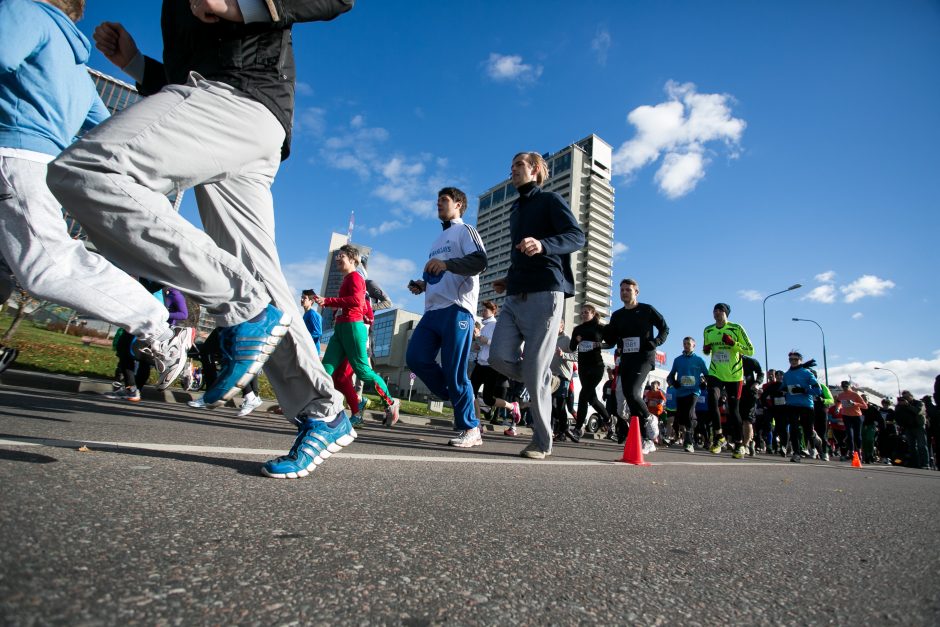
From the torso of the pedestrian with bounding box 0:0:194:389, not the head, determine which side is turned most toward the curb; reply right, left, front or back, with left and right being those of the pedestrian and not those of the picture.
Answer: right

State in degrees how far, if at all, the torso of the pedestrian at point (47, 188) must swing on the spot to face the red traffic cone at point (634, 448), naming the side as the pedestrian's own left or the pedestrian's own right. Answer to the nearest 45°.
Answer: approximately 180°

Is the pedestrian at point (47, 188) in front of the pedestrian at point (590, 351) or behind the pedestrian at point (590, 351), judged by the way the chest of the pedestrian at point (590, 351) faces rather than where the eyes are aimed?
in front

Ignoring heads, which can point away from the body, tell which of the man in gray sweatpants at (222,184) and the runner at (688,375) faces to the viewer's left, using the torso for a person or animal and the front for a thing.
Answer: the man in gray sweatpants

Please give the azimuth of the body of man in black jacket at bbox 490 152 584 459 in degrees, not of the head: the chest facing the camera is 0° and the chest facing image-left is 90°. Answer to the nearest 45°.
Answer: approximately 45°

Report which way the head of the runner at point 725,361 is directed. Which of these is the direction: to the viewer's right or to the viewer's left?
to the viewer's left

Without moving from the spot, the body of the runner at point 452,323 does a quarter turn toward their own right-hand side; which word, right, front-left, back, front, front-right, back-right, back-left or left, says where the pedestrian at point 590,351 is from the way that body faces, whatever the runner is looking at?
right

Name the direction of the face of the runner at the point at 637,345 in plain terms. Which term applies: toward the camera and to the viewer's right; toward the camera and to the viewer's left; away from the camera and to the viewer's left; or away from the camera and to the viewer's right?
toward the camera and to the viewer's left

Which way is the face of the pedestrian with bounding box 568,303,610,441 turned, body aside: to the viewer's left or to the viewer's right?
to the viewer's left

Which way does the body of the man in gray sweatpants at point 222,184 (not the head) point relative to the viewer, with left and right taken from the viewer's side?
facing to the left of the viewer

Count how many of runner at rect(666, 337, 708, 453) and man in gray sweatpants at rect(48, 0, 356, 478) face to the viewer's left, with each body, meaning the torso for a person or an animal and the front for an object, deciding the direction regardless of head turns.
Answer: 1

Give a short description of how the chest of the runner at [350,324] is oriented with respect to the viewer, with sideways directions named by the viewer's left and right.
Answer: facing to the left of the viewer

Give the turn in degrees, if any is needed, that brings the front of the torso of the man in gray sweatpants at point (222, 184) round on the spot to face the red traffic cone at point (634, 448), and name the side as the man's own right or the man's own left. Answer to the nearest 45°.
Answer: approximately 180°
